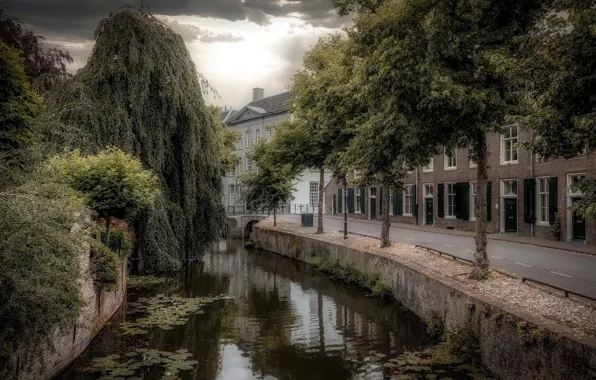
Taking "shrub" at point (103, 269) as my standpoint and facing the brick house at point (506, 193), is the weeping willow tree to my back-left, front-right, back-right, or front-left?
front-left

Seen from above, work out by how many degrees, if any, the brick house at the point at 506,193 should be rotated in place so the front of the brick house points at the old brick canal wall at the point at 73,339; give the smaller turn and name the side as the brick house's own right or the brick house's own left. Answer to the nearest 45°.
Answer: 0° — it already faces it

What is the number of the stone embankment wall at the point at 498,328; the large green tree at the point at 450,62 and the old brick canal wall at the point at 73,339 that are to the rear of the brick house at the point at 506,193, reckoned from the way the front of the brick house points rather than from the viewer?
0

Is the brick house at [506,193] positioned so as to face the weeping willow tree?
yes

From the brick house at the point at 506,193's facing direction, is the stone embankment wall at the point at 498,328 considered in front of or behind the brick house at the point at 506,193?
in front

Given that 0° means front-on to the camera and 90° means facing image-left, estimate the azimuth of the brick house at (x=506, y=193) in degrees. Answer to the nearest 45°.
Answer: approximately 45°

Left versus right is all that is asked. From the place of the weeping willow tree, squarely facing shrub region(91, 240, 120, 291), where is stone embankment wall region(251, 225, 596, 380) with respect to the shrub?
left

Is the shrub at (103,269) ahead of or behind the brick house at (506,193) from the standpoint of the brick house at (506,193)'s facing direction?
ahead

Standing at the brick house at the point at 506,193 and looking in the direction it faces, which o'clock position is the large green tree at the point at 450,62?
The large green tree is roughly at 11 o'clock from the brick house.
